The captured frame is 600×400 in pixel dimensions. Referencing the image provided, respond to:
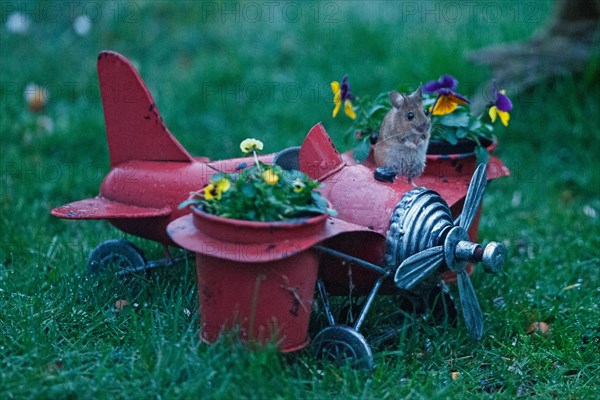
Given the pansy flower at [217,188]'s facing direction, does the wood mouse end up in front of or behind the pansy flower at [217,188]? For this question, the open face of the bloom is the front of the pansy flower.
behind

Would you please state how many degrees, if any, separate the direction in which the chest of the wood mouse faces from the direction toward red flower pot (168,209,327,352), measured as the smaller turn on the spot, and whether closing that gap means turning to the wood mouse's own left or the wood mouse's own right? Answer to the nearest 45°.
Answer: approximately 90° to the wood mouse's own right

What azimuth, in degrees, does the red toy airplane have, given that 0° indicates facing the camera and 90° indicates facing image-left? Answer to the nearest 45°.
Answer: approximately 315°

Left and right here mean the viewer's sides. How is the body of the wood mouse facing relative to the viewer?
facing the viewer and to the right of the viewer

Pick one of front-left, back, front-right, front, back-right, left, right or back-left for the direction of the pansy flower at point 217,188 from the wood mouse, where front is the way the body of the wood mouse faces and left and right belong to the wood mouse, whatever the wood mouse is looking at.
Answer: right

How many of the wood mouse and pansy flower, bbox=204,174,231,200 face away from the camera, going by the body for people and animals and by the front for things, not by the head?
0
